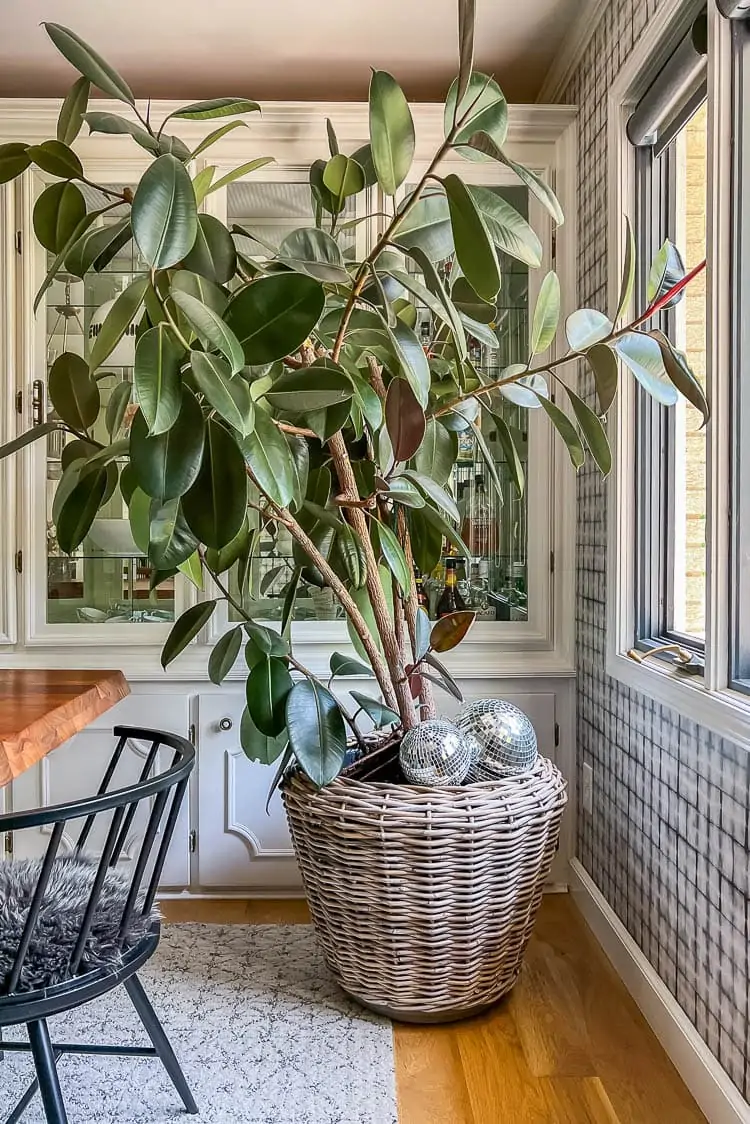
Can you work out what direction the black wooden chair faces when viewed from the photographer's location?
facing away from the viewer and to the left of the viewer

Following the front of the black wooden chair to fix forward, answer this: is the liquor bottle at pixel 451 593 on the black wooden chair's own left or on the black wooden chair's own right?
on the black wooden chair's own right

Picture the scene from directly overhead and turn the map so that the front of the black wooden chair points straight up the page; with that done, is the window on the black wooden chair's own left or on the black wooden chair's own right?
on the black wooden chair's own right
